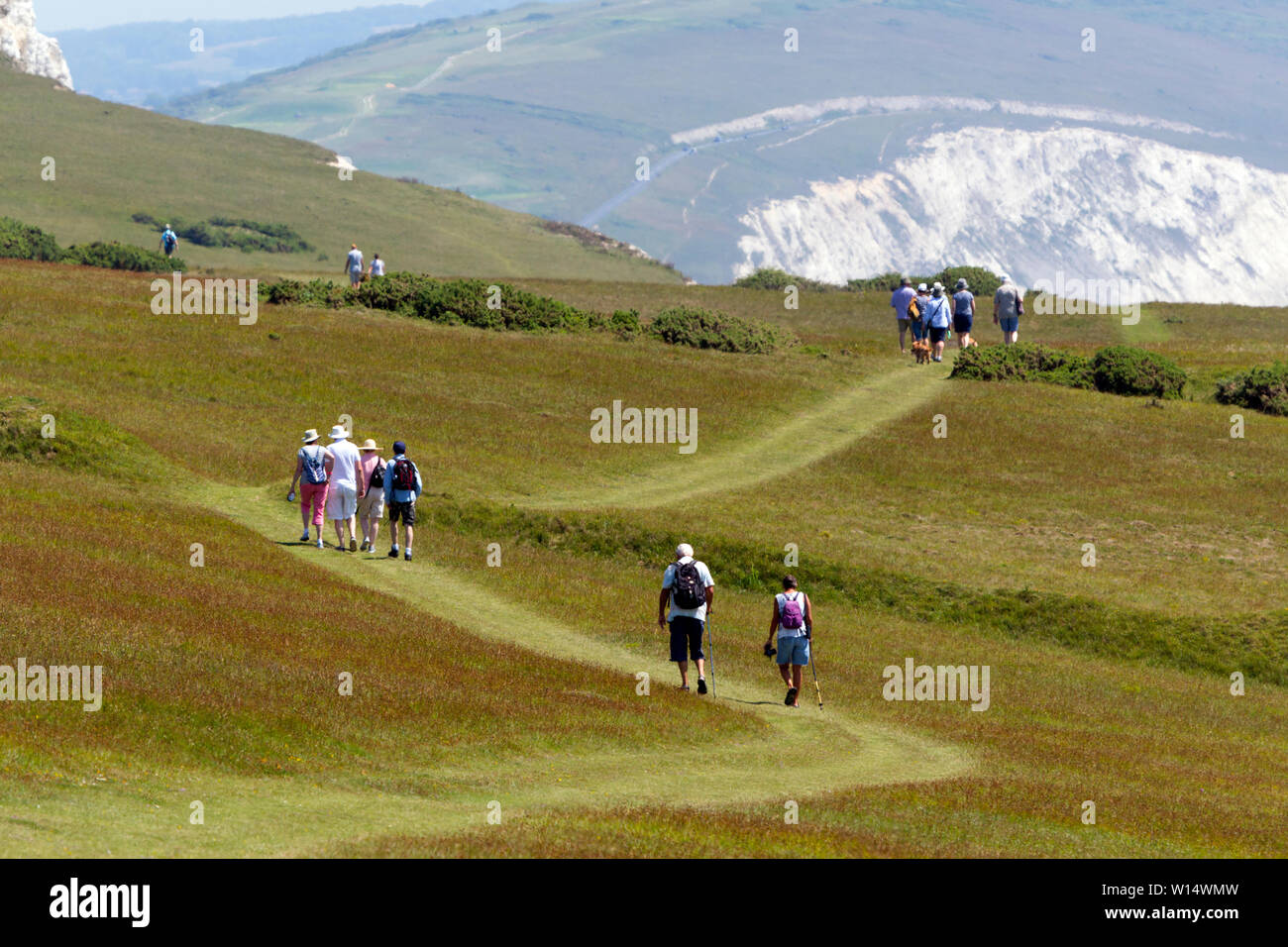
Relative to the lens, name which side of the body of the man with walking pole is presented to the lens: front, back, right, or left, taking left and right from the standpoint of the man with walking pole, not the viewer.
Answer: back

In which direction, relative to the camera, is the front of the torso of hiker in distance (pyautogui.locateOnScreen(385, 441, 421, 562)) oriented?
away from the camera

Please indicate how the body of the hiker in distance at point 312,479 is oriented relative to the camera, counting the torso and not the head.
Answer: away from the camera

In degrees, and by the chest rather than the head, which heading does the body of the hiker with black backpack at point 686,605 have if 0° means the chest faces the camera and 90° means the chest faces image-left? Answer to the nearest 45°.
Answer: approximately 180°

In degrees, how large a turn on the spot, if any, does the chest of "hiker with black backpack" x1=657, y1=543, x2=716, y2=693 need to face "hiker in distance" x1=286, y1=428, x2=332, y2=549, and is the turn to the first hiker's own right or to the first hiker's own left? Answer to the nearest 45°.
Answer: approximately 45° to the first hiker's own left

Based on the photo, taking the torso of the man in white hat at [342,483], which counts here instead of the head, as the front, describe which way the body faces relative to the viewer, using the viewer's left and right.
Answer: facing away from the viewer

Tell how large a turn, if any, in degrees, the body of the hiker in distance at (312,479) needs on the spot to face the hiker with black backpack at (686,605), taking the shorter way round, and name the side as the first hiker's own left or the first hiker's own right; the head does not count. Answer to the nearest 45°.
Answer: approximately 135° to the first hiker's own right

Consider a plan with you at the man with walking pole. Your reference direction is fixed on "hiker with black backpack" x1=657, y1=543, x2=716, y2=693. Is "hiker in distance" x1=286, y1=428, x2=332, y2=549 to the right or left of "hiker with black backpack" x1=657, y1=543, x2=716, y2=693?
right

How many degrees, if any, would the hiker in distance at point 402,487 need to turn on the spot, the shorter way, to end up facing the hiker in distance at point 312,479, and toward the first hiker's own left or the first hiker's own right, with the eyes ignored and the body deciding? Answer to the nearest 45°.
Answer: approximately 90° to the first hiker's own left

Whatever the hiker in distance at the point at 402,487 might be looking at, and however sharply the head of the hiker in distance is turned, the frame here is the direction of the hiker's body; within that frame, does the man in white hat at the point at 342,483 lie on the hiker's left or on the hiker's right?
on the hiker's left

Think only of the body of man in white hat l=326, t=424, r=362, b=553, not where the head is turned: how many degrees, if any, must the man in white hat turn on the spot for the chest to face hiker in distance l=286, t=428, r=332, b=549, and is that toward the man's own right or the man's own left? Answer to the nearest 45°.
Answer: approximately 45° to the man's own left
